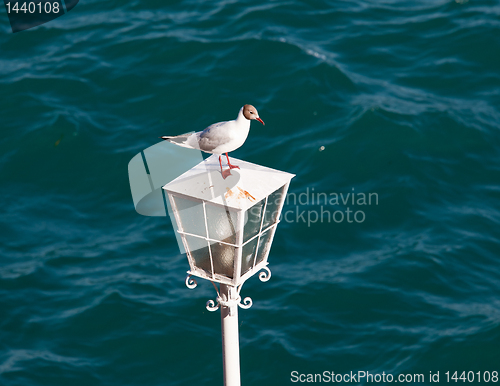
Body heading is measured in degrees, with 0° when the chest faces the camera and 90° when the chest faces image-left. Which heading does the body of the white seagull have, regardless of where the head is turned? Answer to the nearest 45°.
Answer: approximately 270°
